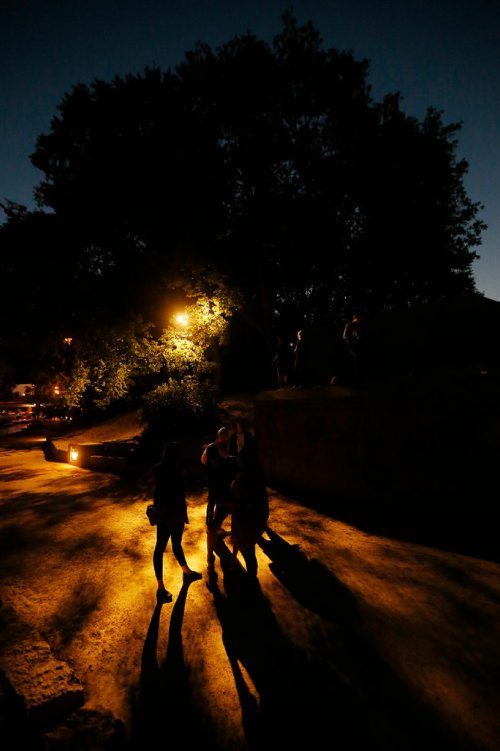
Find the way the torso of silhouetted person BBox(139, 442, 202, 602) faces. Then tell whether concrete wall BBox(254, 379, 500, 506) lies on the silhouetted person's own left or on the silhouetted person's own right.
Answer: on the silhouetted person's own left

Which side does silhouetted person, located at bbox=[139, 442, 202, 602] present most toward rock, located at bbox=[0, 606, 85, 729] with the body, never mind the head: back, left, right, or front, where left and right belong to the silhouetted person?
right

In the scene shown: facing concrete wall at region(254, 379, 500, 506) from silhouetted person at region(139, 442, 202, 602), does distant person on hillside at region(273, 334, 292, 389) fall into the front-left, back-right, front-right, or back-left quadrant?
front-left

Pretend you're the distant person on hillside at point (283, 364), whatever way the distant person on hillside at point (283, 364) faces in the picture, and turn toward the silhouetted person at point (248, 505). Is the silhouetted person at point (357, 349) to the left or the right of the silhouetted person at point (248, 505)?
left

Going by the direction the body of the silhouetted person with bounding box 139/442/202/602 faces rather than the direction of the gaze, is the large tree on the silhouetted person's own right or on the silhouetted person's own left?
on the silhouetted person's own left

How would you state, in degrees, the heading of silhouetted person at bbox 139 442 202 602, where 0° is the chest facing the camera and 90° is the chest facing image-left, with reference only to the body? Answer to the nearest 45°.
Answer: approximately 315°

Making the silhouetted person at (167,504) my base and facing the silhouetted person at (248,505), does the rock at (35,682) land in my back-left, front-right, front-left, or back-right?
back-right
